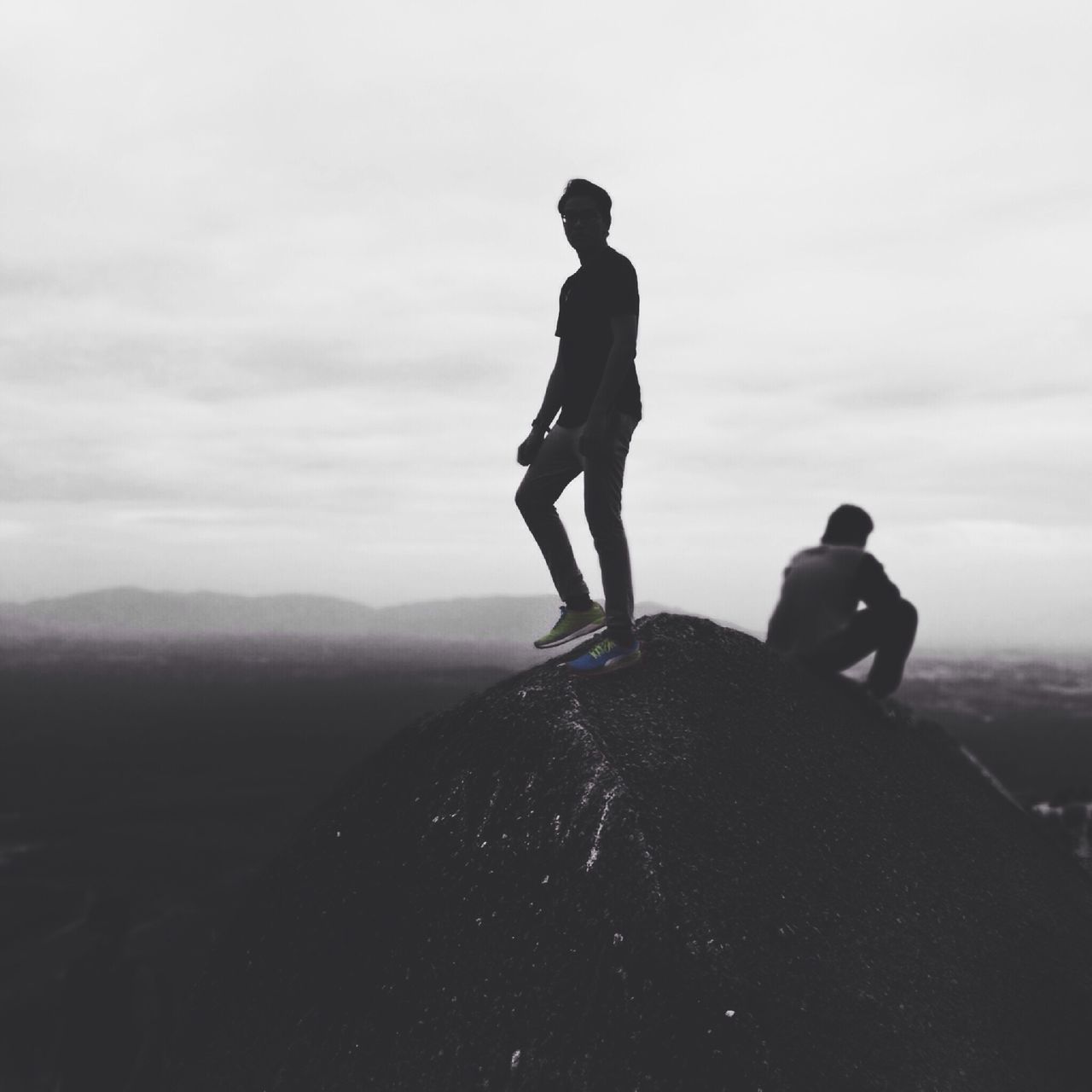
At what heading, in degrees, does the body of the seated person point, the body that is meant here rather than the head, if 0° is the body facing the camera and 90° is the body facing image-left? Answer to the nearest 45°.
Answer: approximately 225°

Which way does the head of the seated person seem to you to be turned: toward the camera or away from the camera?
away from the camera

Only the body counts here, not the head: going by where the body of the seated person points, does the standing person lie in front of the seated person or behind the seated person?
behind

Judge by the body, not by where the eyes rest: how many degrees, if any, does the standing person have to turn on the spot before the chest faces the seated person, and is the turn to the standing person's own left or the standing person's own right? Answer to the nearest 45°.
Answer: approximately 180°

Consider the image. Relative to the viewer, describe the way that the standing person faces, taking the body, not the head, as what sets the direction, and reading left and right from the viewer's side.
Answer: facing the viewer and to the left of the viewer

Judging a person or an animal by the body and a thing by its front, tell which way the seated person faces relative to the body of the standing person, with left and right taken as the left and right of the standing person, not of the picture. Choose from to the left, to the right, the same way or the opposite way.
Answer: the opposite way
